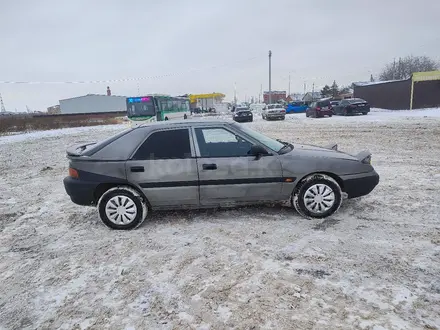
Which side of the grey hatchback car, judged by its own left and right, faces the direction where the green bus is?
left

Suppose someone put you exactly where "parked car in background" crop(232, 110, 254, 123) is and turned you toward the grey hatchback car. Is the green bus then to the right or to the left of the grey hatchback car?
right

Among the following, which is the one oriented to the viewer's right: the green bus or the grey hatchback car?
the grey hatchback car

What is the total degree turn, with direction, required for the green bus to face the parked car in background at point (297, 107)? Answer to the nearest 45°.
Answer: approximately 180°

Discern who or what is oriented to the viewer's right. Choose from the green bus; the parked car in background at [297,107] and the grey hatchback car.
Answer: the grey hatchback car

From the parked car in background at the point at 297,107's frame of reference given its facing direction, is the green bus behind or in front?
in front

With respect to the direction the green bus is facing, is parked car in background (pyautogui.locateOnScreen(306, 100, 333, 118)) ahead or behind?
behind

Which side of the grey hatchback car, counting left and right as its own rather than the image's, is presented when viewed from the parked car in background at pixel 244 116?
left

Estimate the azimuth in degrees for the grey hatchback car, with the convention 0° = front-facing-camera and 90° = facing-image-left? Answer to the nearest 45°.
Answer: approximately 270°

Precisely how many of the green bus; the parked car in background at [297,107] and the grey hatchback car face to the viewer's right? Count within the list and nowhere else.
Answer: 1

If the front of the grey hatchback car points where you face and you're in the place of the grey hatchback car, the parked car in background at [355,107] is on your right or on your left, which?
on your left
